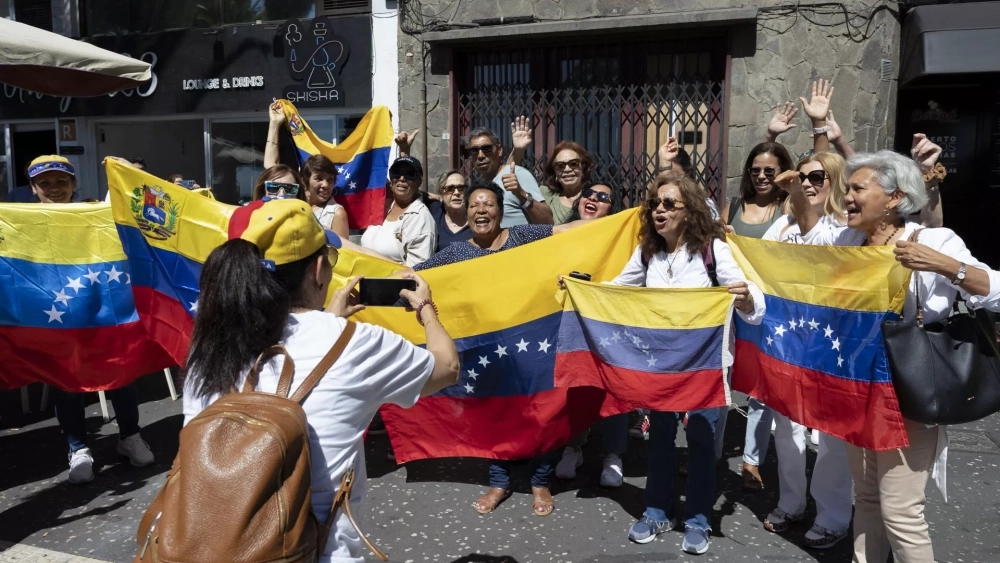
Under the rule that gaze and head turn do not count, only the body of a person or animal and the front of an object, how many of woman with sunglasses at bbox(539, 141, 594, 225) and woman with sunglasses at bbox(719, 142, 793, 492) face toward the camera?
2

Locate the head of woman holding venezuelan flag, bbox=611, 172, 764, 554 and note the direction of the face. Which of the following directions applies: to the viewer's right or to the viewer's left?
to the viewer's left

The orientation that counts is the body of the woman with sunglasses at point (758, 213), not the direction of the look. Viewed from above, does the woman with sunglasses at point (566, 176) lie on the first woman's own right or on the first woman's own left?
on the first woman's own right

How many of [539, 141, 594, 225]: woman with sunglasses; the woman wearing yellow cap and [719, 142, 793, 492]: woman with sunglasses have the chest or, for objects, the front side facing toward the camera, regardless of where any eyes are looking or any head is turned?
2

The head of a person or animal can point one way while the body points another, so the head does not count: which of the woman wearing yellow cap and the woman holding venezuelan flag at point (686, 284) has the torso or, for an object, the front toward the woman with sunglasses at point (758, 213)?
the woman wearing yellow cap

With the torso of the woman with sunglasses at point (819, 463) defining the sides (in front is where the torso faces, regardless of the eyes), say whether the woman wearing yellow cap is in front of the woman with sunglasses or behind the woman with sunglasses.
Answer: in front

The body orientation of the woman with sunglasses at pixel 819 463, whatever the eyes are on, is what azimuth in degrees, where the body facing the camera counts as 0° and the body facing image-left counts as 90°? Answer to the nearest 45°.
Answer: approximately 45°

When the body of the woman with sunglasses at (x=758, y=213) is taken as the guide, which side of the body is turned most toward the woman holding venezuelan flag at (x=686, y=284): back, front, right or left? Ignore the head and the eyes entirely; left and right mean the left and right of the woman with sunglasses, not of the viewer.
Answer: front

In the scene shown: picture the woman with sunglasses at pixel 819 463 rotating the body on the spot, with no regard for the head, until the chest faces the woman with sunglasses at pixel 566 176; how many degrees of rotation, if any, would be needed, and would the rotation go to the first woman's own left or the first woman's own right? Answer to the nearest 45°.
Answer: approximately 90° to the first woman's own right

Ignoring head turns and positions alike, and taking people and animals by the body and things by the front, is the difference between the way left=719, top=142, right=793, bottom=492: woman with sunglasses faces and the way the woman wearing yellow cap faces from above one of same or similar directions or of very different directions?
very different directions

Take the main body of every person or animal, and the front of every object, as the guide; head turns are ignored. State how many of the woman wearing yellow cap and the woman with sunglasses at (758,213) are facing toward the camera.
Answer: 1

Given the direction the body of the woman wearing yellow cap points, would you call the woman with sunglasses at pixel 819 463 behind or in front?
in front

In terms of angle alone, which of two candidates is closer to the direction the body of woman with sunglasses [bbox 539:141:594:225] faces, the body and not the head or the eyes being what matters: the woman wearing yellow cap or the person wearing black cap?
the woman wearing yellow cap

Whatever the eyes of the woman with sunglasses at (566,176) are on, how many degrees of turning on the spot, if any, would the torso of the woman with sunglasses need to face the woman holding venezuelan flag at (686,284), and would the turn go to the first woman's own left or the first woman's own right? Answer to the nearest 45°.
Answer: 0° — they already face them
